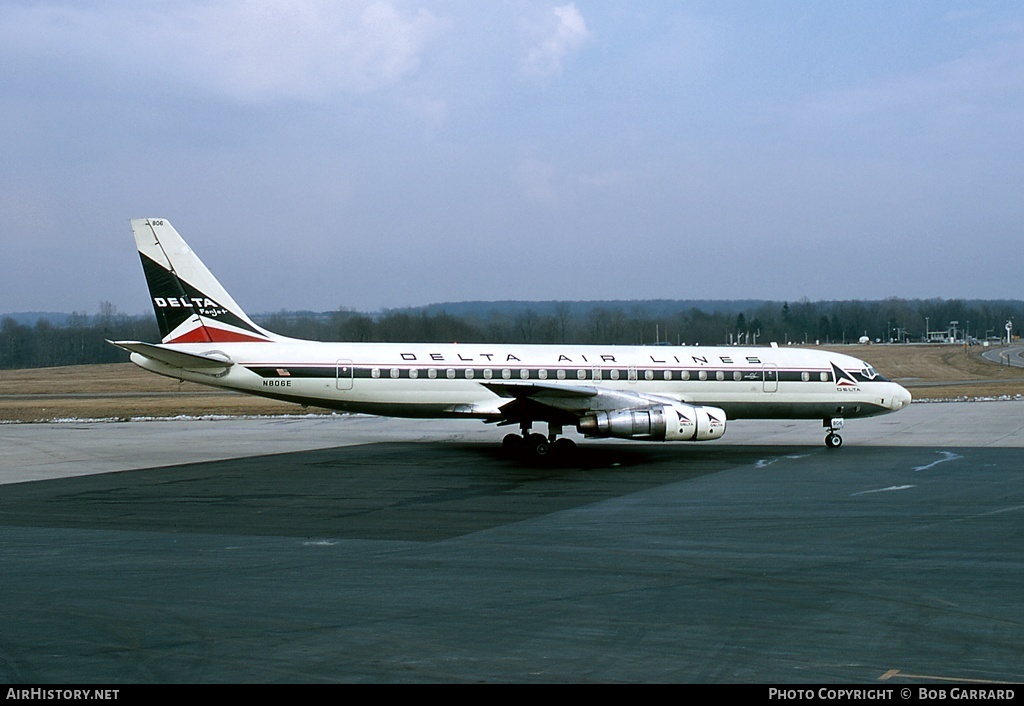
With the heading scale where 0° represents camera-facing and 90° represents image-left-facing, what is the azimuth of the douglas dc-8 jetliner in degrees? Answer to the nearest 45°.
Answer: approximately 270°
